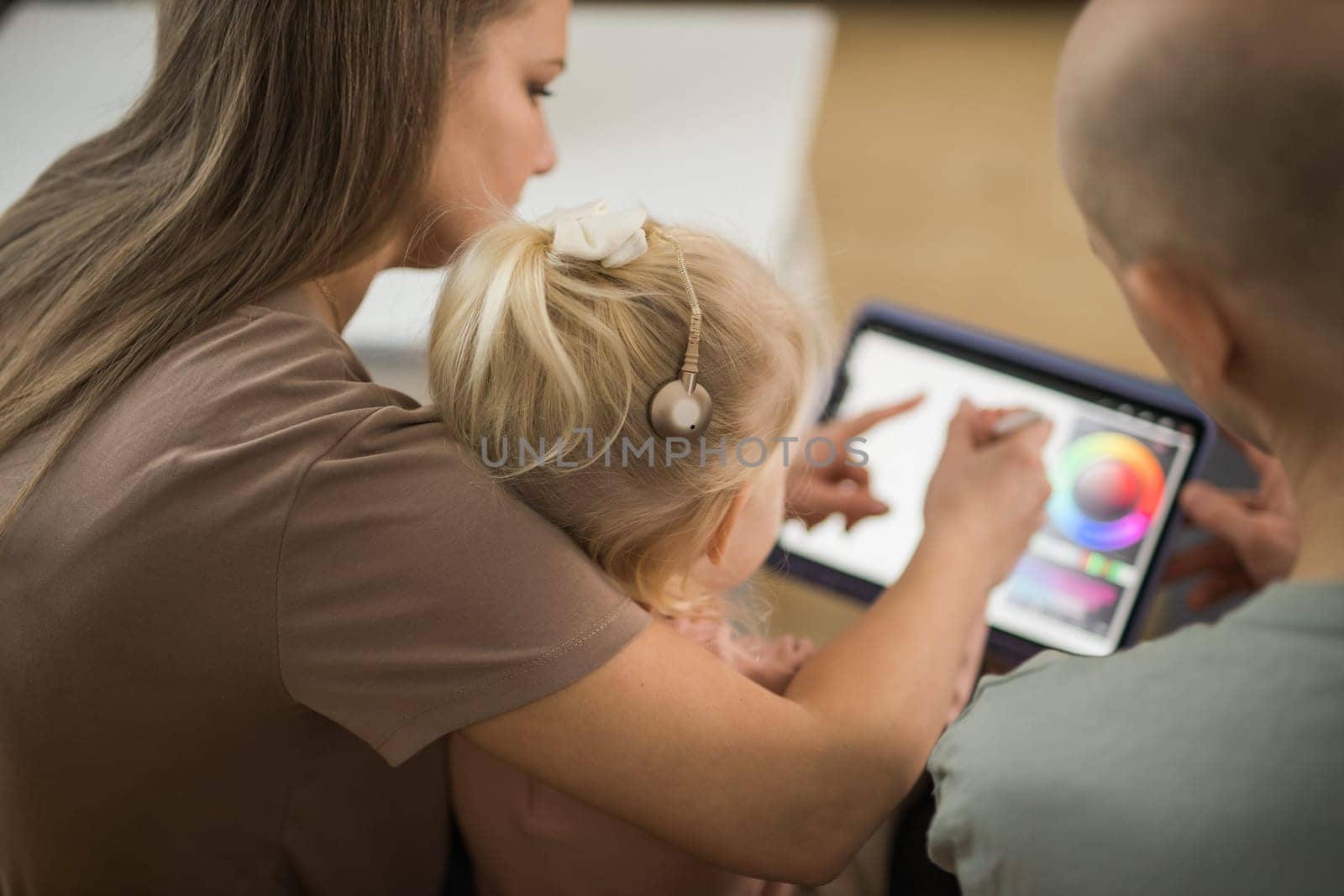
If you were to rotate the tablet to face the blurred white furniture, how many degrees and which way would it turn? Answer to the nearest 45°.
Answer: approximately 135° to its right

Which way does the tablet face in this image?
toward the camera

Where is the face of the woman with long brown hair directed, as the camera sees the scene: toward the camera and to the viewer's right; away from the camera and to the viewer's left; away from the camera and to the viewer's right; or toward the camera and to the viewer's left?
away from the camera and to the viewer's right

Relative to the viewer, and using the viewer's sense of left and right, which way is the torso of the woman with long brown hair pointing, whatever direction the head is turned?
facing away from the viewer and to the right of the viewer

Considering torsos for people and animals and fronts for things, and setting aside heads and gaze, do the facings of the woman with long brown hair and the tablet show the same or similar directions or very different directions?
very different directions

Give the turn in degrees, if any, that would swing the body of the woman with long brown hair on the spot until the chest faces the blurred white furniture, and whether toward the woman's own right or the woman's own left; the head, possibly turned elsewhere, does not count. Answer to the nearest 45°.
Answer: approximately 45° to the woman's own left

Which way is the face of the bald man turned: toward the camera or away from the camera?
away from the camera

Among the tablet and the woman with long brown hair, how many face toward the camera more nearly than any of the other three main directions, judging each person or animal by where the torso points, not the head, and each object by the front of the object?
1

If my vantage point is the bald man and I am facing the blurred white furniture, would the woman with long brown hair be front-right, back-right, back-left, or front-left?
front-left
